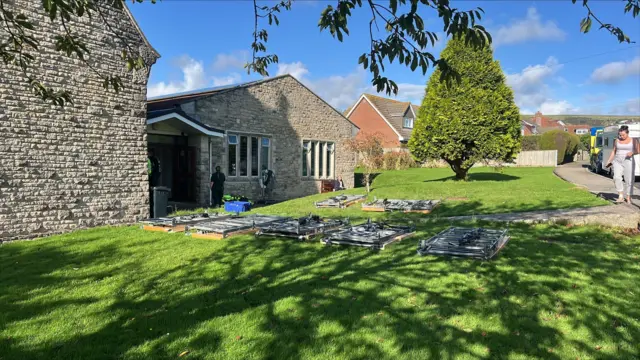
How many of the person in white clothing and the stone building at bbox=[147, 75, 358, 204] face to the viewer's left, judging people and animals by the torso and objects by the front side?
0

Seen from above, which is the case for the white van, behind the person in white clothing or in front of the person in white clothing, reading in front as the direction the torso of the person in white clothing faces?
behind

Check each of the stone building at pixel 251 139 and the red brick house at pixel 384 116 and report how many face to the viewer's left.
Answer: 0

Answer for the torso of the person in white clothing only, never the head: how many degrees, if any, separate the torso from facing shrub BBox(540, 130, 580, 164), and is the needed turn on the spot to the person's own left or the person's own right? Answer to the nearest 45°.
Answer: approximately 180°

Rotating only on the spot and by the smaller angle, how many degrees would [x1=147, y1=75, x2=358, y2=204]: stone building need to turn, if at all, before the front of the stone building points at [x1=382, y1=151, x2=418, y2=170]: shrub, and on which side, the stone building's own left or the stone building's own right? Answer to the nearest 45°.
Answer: approximately 90° to the stone building's own left

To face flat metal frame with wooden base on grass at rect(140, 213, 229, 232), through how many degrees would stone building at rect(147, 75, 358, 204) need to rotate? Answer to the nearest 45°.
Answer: approximately 45° to its right

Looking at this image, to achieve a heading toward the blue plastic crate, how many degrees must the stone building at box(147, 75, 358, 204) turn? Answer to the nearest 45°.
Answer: approximately 45° to its right

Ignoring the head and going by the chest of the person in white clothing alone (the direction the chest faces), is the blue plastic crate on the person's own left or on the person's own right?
on the person's own right

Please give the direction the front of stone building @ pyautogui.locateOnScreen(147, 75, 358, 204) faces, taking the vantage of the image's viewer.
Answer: facing the viewer and to the right of the viewer

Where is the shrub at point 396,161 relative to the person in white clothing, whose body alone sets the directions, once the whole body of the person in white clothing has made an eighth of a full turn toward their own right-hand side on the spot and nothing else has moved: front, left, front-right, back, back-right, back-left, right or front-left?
right

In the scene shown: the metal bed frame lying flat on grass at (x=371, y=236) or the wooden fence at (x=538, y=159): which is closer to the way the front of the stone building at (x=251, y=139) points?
the metal bed frame lying flat on grass
